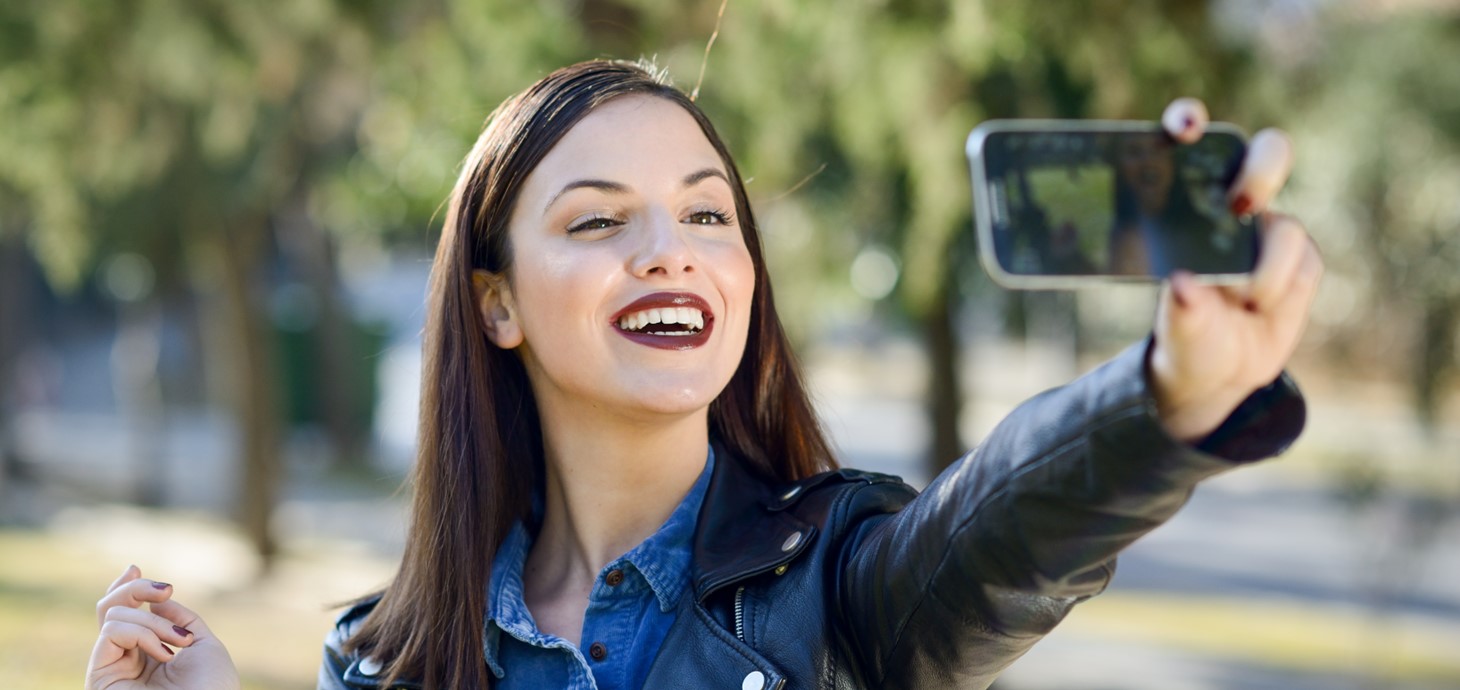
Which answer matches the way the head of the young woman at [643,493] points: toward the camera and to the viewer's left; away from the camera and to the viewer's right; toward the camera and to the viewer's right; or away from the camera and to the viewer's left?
toward the camera and to the viewer's right

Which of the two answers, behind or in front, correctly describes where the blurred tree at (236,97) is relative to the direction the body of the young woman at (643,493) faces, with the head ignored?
behind

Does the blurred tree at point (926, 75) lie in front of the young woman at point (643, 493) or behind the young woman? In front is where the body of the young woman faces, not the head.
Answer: behind

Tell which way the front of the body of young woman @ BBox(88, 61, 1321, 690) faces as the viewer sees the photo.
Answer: toward the camera

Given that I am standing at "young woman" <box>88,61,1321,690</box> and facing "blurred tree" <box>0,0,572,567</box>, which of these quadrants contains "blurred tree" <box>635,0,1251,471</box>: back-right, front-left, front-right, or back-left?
front-right
